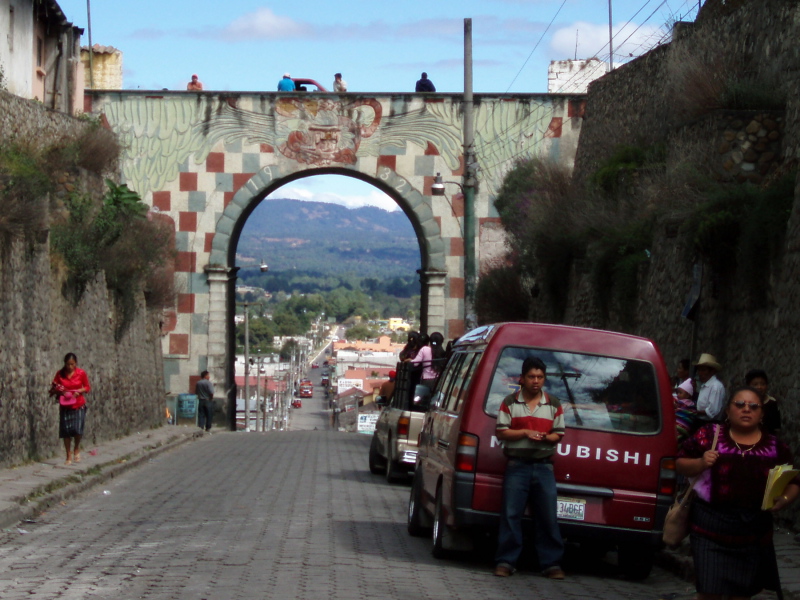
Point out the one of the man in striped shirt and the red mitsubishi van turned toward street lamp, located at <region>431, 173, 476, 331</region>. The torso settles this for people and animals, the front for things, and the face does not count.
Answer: the red mitsubishi van

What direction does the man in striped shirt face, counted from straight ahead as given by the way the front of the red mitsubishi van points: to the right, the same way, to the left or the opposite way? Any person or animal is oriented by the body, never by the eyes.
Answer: the opposite way

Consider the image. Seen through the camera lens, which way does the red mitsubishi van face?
facing away from the viewer

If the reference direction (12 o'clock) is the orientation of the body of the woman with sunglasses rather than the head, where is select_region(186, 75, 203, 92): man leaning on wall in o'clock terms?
The man leaning on wall is roughly at 5 o'clock from the woman with sunglasses.

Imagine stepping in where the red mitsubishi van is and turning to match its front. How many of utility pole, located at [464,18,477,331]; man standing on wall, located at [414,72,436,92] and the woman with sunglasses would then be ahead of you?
2

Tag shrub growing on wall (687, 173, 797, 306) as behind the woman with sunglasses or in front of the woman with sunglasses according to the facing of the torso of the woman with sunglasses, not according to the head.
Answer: behind

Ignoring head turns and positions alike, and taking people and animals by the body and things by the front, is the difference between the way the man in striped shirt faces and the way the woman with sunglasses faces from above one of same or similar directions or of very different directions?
same or similar directions

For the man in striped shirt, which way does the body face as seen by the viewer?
toward the camera

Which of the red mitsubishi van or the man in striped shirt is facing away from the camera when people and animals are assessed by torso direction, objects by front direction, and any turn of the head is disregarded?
the red mitsubishi van

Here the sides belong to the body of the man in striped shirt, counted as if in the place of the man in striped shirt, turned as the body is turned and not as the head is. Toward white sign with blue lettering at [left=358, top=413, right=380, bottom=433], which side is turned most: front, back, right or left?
back

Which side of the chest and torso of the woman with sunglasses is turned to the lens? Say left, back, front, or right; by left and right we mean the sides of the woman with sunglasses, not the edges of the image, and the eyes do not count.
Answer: front
